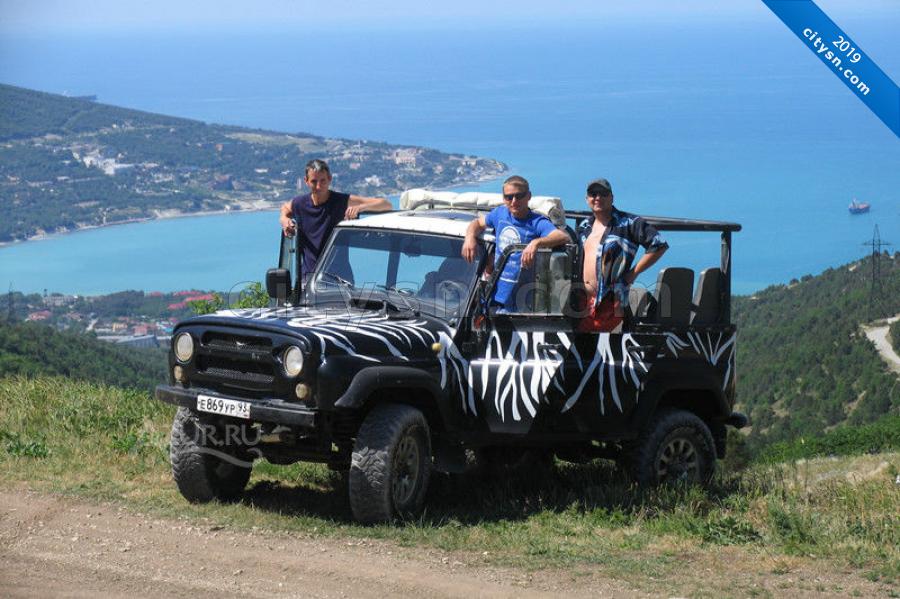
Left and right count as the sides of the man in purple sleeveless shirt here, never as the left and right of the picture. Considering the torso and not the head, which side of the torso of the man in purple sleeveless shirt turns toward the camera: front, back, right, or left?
front

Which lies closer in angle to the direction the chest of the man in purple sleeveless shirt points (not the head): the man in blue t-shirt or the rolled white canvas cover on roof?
the man in blue t-shirt

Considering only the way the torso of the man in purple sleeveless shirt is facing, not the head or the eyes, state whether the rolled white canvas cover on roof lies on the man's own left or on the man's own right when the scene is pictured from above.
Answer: on the man's own left
